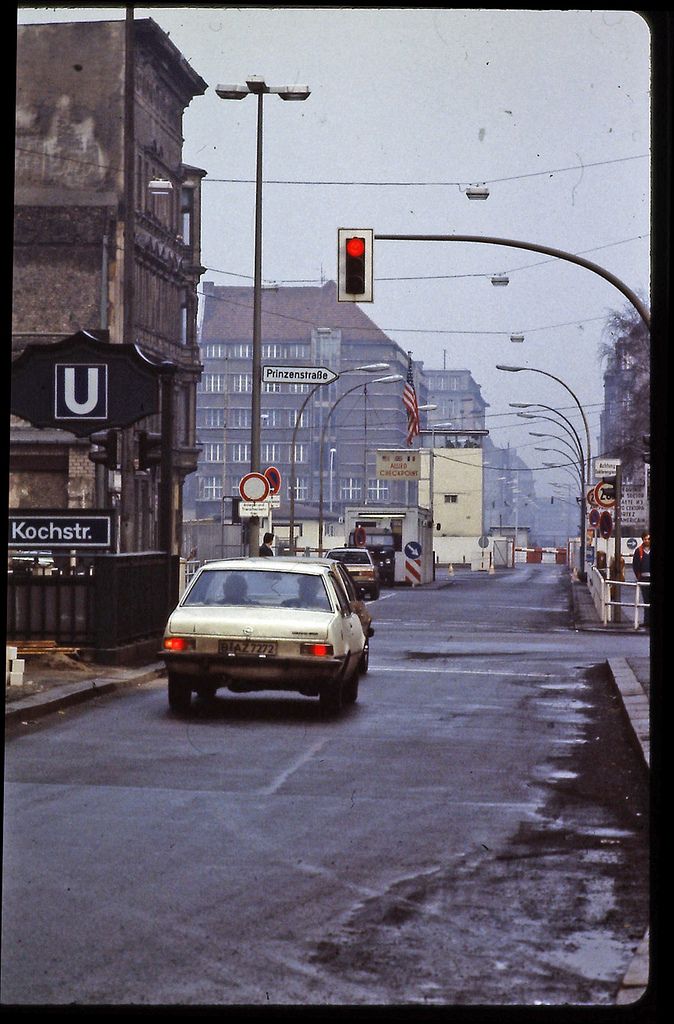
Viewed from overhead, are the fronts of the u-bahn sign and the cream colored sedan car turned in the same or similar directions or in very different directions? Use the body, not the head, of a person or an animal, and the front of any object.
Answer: very different directions

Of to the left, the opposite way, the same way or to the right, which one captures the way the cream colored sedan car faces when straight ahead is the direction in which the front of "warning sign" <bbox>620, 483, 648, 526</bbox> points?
the opposite way

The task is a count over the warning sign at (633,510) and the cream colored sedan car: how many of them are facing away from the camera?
1

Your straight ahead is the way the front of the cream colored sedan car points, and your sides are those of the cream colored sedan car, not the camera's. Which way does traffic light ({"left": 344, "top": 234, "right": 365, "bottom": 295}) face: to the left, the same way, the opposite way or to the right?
the opposite way

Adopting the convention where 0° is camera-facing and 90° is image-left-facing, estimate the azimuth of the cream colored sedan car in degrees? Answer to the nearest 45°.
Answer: approximately 180°

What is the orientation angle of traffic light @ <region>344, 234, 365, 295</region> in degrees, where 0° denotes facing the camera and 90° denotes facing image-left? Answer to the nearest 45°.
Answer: approximately 0°

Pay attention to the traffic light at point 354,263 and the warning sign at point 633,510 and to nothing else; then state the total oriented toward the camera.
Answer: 2

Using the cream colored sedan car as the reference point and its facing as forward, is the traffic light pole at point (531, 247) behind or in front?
in front

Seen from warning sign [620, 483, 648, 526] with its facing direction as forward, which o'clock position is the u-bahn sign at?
The u-bahn sign is roughly at 1 o'clock from the warning sign.

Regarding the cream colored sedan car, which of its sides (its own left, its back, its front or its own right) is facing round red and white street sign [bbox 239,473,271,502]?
front

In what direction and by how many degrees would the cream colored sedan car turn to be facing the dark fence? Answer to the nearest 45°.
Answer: approximately 45° to its left
